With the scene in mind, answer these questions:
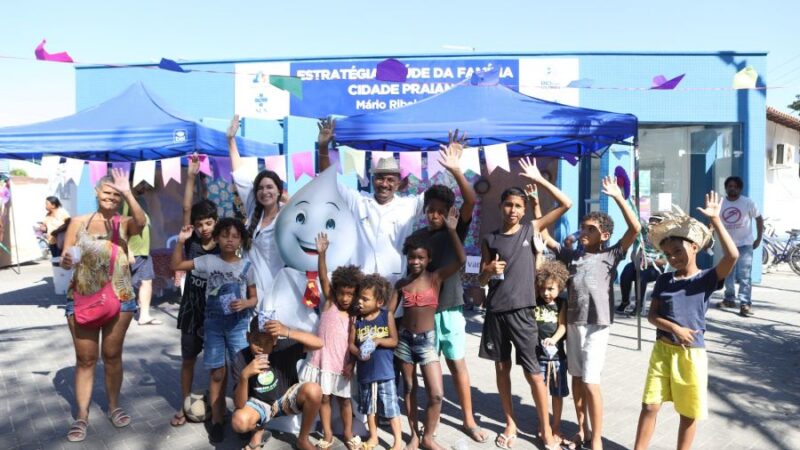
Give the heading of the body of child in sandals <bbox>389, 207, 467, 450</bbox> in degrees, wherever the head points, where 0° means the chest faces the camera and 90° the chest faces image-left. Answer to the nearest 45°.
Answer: approximately 0°

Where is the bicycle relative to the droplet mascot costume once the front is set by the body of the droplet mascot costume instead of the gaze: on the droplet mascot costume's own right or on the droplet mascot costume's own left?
on the droplet mascot costume's own left

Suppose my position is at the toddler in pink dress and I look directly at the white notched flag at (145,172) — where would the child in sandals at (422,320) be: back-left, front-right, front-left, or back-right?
back-right

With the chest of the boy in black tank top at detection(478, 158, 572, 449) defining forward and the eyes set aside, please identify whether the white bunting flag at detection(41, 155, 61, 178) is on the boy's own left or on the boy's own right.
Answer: on the boy's own right

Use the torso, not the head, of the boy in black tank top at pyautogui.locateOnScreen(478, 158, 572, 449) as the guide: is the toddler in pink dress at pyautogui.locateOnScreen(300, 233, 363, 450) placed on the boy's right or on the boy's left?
on the boy's right

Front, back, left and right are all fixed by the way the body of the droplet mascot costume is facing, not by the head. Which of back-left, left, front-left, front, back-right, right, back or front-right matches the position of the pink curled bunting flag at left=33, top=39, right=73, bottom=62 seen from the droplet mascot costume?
back-right

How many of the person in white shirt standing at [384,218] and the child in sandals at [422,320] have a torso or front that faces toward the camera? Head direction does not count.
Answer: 2

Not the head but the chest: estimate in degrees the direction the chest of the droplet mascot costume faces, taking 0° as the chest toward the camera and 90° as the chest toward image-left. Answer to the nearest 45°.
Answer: approximately 0°

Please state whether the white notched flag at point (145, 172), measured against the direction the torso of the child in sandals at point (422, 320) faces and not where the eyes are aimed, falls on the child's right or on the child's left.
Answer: on the child's right

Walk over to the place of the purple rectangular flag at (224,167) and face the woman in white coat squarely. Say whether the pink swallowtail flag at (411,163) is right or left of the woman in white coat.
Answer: left
